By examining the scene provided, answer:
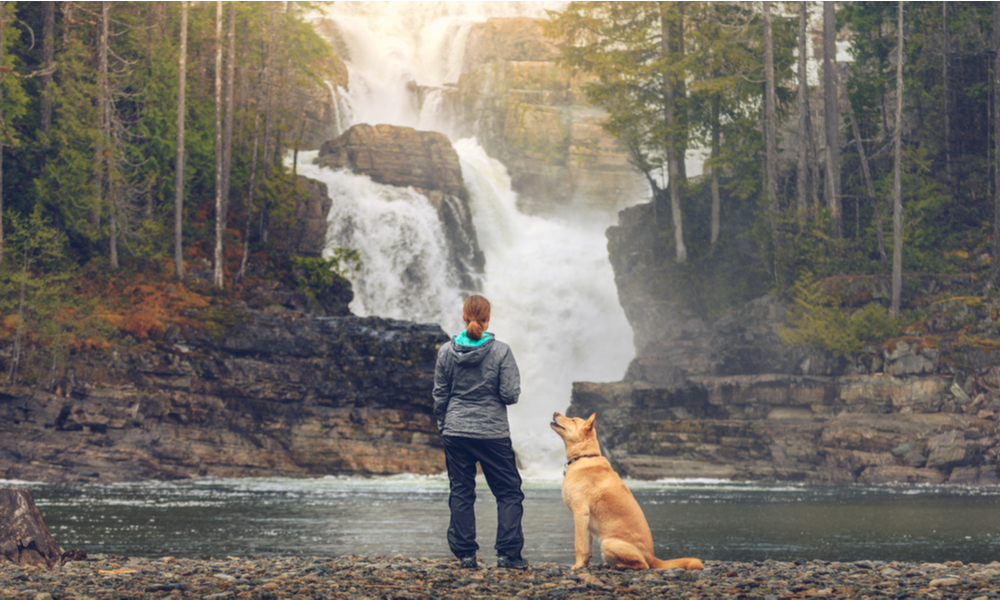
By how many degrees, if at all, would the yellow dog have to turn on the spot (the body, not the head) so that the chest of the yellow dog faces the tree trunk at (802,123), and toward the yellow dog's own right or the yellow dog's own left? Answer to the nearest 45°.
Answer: approximately 90° to the yellow dog's own right

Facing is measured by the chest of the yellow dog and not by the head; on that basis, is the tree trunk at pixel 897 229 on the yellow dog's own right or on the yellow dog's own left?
on the yellow dog's own right

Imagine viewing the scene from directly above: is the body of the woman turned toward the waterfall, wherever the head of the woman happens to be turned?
yes

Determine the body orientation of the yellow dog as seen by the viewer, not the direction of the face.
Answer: to the viewer's left

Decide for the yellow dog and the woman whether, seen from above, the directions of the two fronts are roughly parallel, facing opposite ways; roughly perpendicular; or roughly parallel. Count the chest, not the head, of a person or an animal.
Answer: roughly perpendicular

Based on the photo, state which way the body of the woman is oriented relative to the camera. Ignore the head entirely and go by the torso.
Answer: away from the camera

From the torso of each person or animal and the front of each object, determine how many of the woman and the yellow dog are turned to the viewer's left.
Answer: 1

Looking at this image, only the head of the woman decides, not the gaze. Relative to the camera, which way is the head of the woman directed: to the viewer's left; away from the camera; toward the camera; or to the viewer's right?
away from the camera
